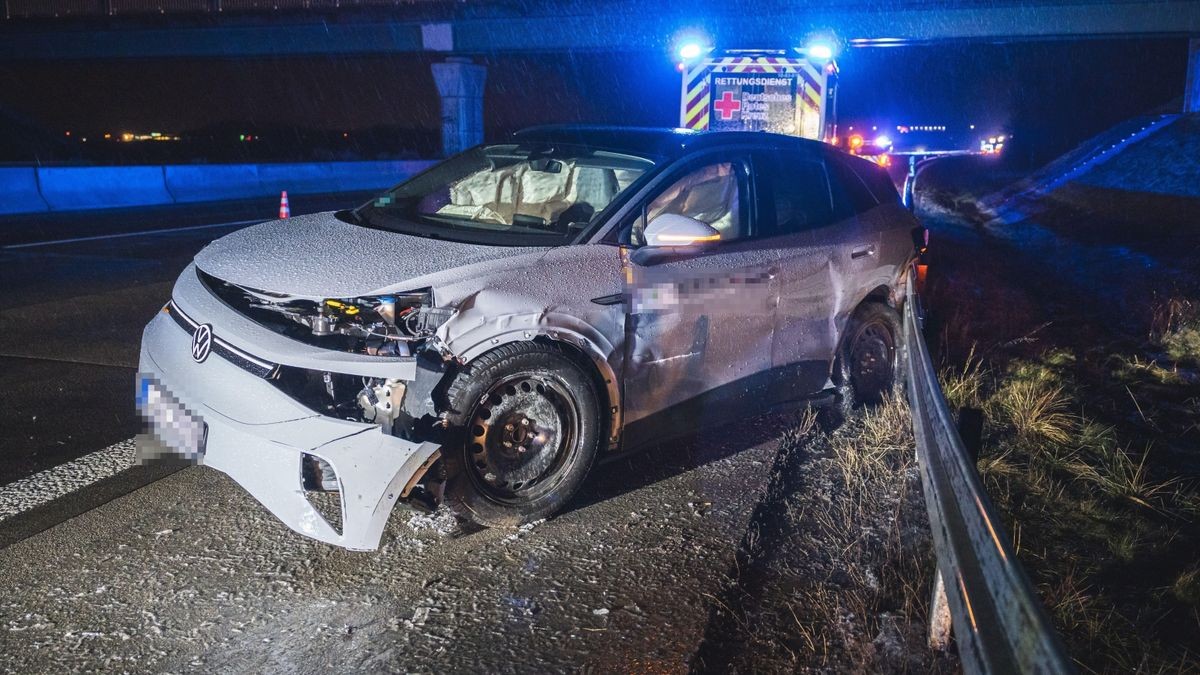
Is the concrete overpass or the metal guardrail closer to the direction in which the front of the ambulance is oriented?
the concrete overpass

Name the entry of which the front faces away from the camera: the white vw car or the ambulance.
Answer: the ambulance

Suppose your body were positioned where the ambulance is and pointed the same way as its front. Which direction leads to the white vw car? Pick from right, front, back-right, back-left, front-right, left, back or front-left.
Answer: back

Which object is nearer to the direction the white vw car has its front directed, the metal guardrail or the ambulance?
the metal guardrail

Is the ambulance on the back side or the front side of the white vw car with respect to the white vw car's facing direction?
on the back side

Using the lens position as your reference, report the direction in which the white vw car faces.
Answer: facing the viewer and to the left of the viewer

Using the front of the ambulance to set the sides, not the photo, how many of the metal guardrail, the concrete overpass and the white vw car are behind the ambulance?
2

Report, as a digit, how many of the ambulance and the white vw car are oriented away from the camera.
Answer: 1

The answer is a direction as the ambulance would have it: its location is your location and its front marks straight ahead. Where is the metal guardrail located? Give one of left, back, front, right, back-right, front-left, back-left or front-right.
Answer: back

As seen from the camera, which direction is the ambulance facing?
away from the camera
